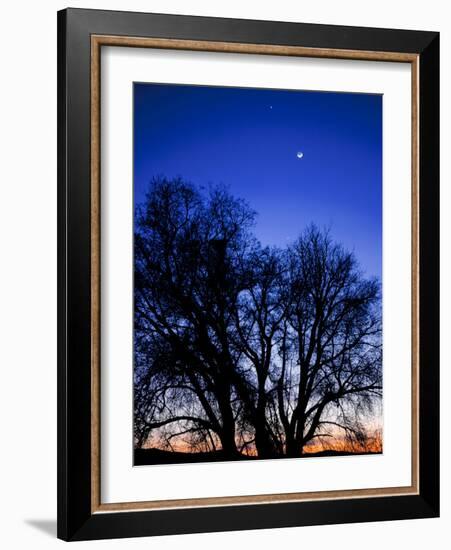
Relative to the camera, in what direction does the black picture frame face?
facing the viewer and to the right of the viewer
